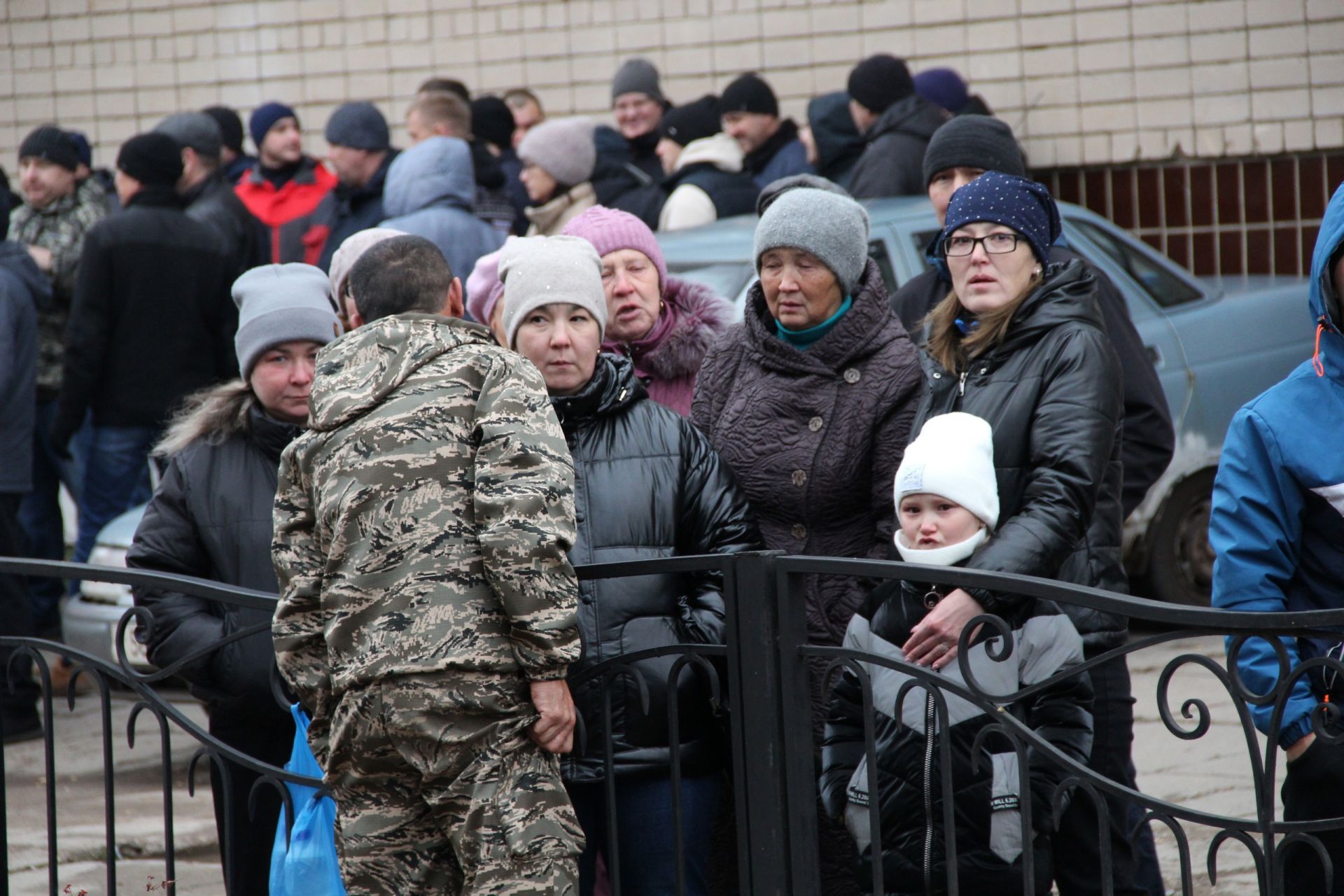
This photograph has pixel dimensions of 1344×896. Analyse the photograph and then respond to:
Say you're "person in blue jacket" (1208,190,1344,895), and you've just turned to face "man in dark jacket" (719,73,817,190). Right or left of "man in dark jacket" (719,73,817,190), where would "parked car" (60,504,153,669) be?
left

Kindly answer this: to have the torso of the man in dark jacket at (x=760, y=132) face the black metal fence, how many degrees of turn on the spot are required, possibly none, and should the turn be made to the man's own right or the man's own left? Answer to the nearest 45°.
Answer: approximately 45° to the man's own left

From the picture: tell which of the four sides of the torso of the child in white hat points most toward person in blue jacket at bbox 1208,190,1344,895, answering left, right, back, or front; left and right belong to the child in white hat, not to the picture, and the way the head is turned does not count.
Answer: left

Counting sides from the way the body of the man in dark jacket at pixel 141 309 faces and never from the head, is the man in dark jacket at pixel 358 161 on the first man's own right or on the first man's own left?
on the first man's own right

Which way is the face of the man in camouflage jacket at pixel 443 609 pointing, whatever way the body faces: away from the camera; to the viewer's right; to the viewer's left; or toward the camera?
away from the camera

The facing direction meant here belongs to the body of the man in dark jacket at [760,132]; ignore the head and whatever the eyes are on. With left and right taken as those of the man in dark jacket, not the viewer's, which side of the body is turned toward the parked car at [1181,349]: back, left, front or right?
left

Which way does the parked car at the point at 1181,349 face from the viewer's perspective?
to the viewer's left

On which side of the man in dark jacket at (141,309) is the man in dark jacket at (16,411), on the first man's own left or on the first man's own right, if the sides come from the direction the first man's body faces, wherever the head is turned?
on the first man's own left

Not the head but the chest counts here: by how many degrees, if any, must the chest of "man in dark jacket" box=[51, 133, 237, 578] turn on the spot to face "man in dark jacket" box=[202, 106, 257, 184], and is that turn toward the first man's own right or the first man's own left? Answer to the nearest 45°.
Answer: approximately 45° to the first man's own right

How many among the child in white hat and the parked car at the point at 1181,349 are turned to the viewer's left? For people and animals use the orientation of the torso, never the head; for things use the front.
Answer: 1

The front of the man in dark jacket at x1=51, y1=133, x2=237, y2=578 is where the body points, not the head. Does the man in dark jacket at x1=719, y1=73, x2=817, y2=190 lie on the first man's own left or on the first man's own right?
on the first man's own right
